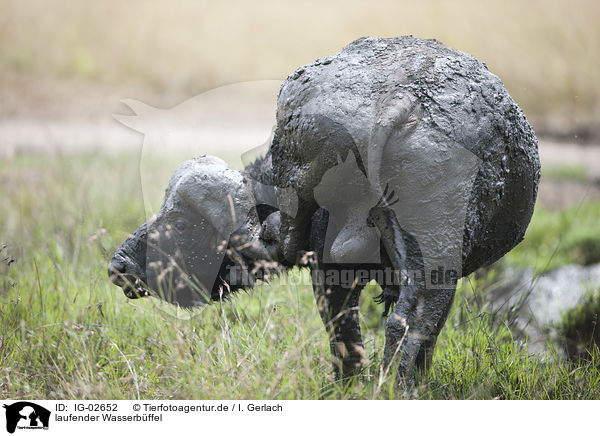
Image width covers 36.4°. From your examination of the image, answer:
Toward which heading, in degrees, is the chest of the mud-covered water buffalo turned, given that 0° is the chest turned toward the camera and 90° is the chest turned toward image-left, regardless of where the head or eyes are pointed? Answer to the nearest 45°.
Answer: approximately 180°
